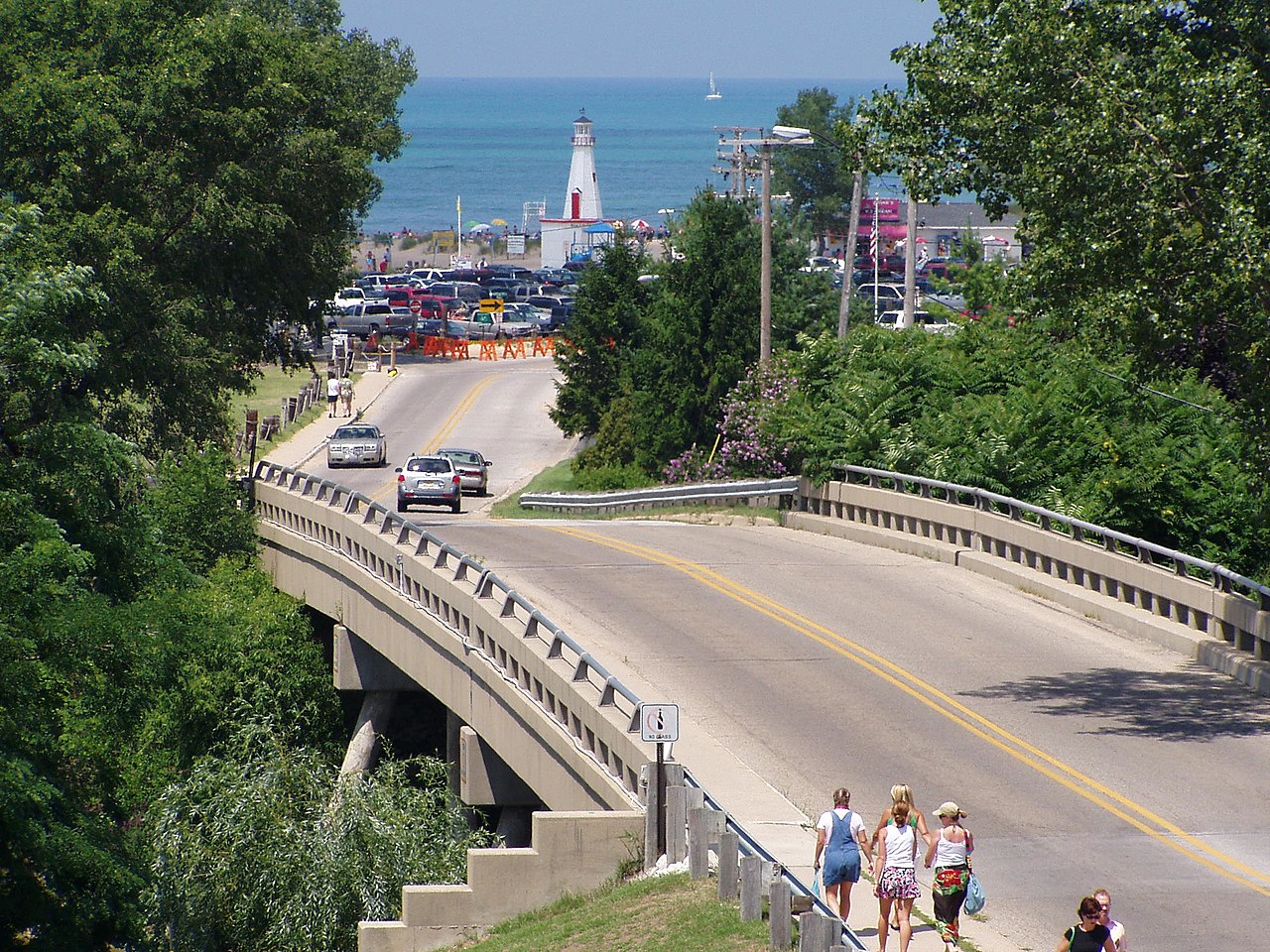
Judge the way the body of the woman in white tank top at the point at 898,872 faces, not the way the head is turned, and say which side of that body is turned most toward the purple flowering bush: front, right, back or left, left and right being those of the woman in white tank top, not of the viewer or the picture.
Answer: front

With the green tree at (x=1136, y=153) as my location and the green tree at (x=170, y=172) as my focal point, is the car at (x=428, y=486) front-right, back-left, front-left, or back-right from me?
front-right

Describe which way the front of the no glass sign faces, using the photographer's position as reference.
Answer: facing the viewer

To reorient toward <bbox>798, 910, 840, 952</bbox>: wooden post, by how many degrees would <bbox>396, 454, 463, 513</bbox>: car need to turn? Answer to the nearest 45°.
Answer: approximately 180°

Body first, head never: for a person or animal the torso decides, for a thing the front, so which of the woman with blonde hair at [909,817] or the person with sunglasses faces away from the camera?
the woman with blonde hair

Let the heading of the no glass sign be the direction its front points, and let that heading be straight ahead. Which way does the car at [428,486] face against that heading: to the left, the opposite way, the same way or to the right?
the opposite way

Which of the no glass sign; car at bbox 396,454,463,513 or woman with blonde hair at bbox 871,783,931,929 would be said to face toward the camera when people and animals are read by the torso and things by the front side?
the no glass sign

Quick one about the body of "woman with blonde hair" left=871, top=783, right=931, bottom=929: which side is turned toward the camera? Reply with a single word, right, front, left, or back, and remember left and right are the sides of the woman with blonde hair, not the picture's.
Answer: back

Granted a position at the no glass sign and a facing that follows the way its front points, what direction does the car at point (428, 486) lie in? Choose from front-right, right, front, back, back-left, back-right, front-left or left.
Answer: back

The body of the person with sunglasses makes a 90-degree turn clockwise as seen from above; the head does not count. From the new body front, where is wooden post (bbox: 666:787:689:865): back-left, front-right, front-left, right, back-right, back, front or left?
front

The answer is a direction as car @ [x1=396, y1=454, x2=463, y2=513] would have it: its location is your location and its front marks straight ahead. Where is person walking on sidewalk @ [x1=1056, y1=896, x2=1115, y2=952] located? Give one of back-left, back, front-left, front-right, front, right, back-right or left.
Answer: back

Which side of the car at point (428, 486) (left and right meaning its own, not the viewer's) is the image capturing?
back

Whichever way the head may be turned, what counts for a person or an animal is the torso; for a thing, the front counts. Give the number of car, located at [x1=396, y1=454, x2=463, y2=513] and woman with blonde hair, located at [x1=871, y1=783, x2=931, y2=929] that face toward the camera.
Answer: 0

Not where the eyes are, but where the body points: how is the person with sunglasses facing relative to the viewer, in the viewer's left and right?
facing the viewer and to the left of the viewer

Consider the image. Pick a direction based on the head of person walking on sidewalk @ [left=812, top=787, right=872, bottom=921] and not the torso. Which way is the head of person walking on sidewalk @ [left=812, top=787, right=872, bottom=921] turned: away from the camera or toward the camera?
away from the camera

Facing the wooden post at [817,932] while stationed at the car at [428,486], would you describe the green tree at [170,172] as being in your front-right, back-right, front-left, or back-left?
front-right

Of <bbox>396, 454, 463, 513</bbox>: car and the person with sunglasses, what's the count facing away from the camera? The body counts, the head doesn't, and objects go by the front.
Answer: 1

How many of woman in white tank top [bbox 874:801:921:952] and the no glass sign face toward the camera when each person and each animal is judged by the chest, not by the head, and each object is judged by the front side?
1

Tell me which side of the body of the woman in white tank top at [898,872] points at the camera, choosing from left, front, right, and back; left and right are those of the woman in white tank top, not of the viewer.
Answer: back
